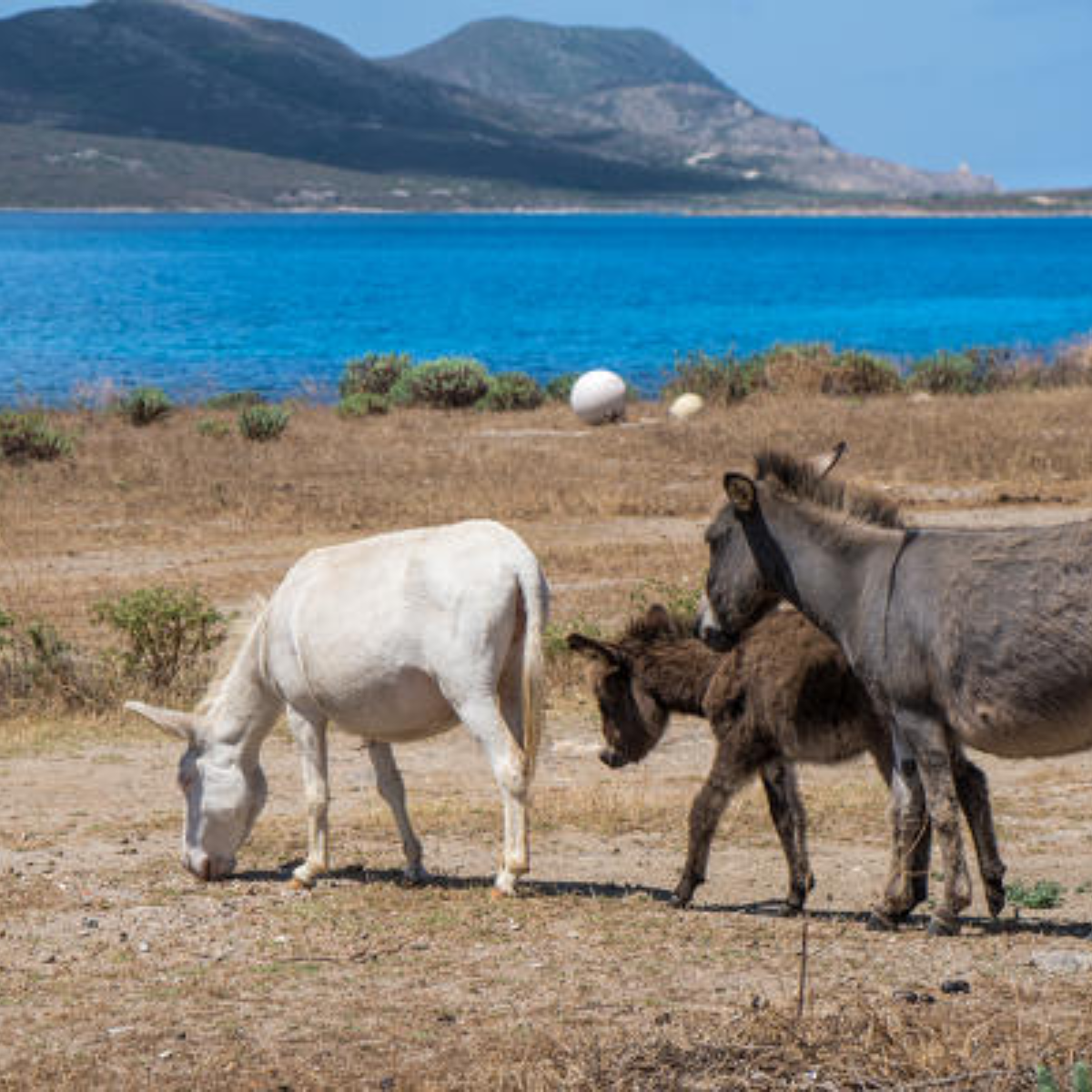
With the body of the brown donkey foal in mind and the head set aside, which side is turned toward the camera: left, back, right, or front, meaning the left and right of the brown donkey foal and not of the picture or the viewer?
left

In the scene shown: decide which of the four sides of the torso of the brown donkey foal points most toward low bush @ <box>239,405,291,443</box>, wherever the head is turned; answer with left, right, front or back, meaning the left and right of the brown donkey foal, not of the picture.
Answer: right

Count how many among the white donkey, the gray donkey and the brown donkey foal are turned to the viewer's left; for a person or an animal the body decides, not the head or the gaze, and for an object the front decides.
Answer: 3

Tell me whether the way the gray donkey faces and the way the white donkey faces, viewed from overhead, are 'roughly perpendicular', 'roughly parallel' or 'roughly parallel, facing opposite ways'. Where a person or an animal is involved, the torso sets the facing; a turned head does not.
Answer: roughly parallel

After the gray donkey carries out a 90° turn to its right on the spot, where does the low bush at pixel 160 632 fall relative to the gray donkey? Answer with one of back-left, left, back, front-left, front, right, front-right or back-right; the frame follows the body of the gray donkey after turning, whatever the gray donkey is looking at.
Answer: front-left

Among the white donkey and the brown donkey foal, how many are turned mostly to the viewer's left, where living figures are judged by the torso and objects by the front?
2

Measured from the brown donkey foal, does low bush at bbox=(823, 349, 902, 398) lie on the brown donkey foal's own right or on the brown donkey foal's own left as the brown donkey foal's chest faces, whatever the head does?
on the brown donkey foal's own right

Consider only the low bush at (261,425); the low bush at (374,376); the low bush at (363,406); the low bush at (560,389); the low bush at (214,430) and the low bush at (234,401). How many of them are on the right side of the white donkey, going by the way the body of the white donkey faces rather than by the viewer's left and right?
6

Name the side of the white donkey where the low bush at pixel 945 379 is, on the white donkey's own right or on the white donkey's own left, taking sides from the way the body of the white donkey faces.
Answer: on the white donkey's own right

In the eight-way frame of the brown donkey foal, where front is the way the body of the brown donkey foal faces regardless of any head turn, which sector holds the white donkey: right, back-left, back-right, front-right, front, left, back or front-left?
front

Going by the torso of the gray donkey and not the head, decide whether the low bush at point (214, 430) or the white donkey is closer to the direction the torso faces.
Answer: the white donkey

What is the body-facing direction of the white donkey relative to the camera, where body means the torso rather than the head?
to the viewer's left

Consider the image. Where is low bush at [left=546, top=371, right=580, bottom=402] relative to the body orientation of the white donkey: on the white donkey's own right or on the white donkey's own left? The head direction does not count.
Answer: on the white donkey's own right

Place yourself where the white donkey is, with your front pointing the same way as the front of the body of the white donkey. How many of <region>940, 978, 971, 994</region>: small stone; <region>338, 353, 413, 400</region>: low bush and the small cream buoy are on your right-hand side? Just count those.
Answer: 2

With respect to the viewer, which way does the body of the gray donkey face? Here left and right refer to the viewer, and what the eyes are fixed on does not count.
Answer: facing to the left of the viewer
